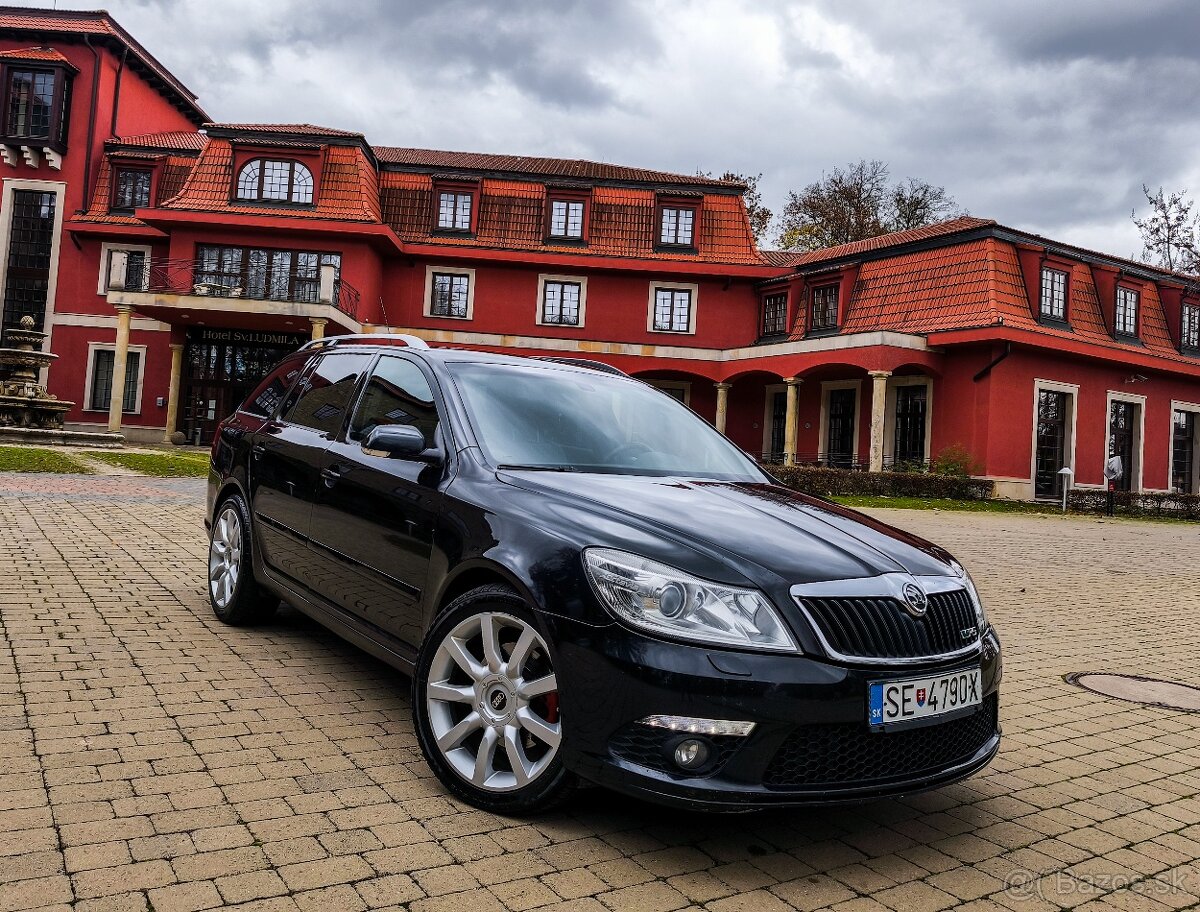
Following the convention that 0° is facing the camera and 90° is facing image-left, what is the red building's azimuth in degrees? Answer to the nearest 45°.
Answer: approximately 0°

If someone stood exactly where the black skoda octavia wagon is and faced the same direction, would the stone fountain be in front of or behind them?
behind

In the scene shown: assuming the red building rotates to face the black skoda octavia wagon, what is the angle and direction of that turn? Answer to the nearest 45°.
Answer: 0° — it already faces it

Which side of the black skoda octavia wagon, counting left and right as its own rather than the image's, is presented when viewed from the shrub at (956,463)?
left

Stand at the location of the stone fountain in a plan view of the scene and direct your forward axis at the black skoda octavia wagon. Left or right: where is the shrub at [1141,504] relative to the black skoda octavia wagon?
left

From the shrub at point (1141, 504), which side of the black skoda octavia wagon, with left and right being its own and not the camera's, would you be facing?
left
